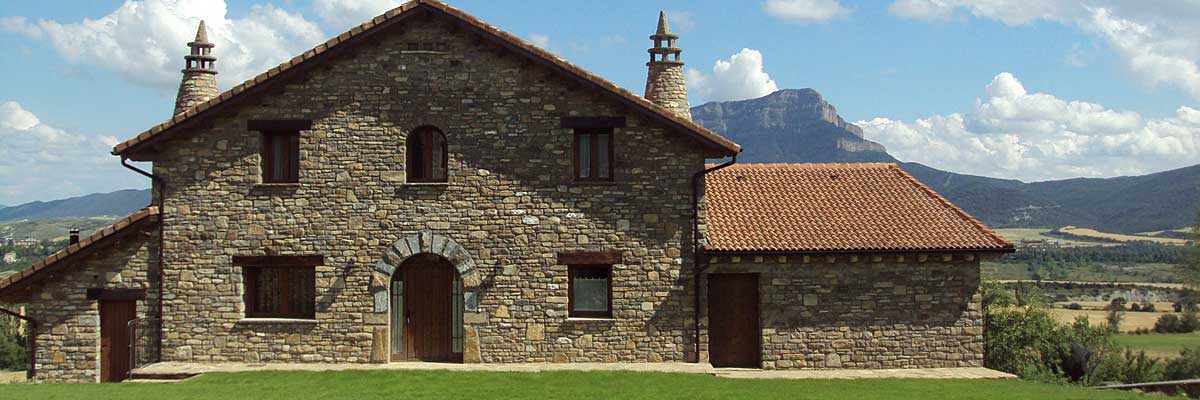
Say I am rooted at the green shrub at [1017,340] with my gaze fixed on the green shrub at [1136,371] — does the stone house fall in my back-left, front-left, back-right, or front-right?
back-right

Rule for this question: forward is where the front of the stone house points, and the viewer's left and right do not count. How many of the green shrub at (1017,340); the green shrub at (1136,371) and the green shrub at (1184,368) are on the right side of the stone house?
0

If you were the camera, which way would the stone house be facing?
facing the viewer

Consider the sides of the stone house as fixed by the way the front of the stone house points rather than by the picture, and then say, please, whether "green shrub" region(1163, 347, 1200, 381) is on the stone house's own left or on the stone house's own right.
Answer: on the stone house's own left

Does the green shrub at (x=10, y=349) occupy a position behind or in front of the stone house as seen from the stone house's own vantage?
behind

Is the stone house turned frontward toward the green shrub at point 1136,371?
no
